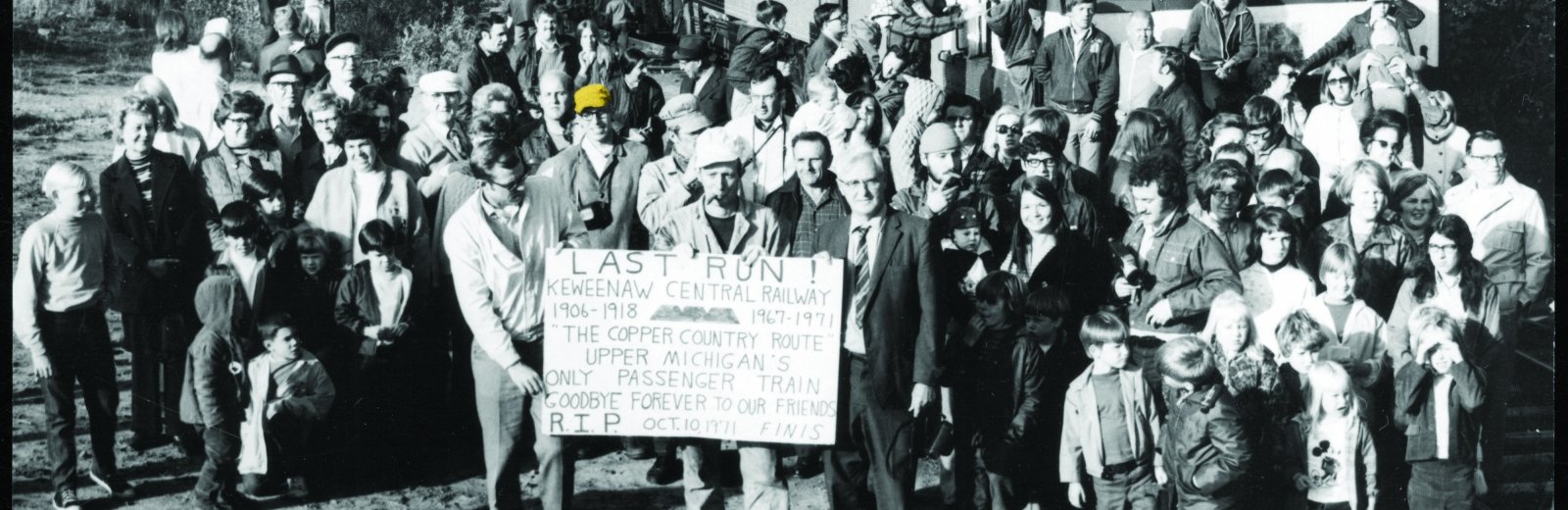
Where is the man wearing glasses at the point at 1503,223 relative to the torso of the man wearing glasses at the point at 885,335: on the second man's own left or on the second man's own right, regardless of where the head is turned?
on the second man's own left

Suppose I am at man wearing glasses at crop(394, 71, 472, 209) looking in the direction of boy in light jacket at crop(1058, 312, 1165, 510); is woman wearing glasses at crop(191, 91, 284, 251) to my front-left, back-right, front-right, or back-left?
back-right

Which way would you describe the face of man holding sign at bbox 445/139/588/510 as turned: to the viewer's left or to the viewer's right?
to the viewer's right

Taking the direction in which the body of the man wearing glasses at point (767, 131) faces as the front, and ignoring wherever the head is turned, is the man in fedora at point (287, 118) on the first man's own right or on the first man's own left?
on the first man's own right

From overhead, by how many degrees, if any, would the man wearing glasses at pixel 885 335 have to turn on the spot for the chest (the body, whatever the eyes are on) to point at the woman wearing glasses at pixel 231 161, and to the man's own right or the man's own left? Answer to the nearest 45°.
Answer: approximately 90° to the man's own right
